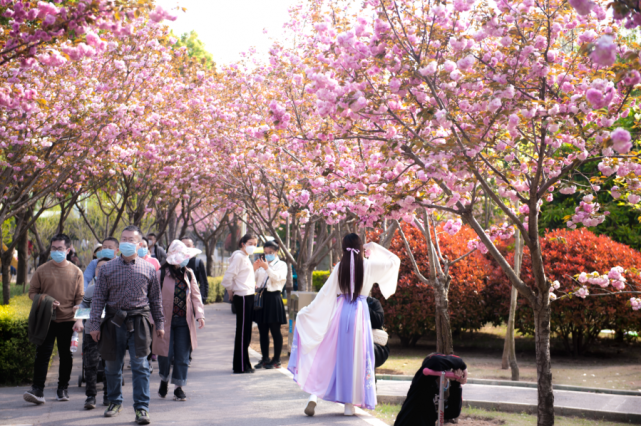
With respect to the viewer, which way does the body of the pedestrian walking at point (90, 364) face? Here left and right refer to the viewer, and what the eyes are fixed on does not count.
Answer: facing the viewer

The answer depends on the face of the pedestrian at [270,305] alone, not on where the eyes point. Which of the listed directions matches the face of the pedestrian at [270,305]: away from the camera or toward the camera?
toward the camera

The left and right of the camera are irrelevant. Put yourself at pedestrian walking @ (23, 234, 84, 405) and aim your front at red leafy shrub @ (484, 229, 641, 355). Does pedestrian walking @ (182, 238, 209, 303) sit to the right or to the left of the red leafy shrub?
left

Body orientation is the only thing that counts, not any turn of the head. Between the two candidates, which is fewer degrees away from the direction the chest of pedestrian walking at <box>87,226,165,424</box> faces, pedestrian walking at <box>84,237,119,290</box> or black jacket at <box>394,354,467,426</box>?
the black jacket

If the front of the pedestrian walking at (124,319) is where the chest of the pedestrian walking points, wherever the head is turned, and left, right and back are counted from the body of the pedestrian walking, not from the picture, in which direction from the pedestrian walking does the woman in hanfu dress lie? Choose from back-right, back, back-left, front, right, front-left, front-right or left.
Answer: left

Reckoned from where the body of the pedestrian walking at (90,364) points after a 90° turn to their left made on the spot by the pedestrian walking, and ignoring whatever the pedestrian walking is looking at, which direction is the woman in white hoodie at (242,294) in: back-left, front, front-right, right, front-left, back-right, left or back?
front-left

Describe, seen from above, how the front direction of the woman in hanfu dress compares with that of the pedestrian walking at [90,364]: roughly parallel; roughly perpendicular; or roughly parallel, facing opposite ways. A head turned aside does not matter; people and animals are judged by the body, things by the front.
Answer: roughly parallel, facing opposite ways

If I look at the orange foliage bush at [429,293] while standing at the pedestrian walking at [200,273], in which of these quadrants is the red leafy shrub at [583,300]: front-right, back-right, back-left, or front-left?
front-right

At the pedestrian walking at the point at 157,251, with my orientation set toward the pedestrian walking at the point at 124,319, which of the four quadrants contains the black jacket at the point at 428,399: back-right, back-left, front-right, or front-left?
front-left

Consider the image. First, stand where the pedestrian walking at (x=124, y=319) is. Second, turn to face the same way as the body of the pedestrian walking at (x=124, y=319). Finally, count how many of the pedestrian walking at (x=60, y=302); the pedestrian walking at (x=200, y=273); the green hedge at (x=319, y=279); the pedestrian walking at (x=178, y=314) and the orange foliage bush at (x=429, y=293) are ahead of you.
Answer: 0

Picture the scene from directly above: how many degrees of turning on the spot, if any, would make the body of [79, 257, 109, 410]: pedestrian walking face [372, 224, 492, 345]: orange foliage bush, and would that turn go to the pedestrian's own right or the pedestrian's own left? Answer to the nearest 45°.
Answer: approximately 135° to the pedestrian's own left

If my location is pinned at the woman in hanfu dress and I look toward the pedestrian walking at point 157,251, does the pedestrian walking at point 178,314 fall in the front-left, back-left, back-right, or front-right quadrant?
front-left

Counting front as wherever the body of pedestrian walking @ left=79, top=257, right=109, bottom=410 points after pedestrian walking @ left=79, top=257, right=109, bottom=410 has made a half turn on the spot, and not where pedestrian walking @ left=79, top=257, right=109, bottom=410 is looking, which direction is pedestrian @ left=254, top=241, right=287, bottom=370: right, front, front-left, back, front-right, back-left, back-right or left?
front-right

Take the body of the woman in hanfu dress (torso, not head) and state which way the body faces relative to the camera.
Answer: away from the camera

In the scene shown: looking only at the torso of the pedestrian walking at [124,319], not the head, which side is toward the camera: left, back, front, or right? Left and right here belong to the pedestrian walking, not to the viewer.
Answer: front
